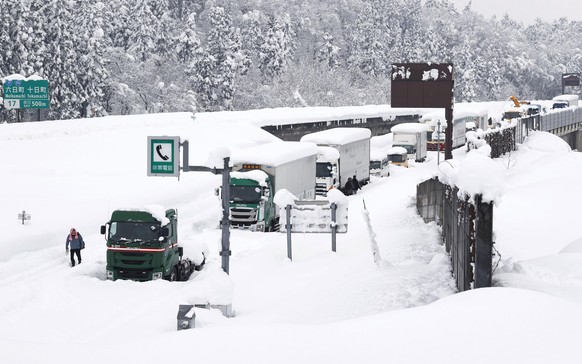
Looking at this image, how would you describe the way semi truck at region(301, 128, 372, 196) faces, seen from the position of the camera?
facing the viewer and to the left of the viewer

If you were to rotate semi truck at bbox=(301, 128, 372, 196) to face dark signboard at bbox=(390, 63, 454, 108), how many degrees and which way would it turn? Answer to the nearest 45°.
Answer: approximately 135° to its left

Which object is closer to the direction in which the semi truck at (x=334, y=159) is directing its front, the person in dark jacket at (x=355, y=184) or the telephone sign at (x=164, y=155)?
the telephone sign

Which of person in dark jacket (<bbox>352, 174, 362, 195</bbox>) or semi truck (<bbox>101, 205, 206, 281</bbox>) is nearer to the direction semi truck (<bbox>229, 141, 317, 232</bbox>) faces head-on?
the semi truck

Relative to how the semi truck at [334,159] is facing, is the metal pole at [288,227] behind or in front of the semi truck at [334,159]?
in front

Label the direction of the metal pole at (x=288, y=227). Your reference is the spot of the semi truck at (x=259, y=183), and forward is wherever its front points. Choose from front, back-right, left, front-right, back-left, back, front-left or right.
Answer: front-left

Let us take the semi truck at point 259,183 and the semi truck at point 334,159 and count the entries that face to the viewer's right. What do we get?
0

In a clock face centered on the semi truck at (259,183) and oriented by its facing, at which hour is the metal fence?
The metal fence is roughly at 10 o'clock from the semi truck.

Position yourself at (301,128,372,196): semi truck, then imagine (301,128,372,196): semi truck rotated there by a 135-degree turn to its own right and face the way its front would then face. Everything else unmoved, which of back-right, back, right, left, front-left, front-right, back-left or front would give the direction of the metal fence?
back

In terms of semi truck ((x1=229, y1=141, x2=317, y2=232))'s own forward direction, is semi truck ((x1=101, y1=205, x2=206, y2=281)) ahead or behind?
ahead
